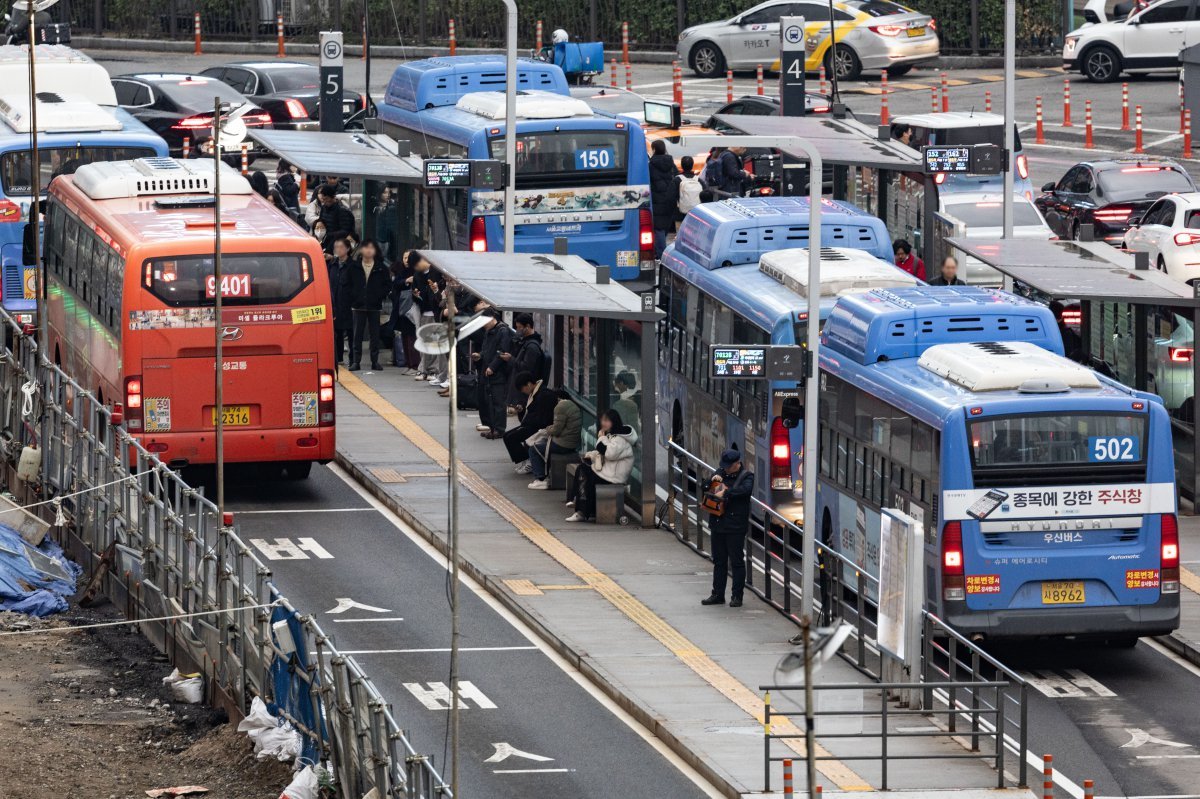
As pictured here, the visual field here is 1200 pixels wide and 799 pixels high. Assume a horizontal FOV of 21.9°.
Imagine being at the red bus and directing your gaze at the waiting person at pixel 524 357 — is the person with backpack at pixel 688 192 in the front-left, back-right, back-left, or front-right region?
front-left

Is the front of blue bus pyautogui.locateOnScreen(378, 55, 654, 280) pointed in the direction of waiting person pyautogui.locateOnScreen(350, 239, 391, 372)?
no

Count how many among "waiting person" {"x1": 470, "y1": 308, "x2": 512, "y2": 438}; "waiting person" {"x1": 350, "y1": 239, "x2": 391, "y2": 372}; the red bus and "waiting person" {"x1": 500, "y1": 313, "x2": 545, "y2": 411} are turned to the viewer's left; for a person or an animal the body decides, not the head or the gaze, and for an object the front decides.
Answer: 2

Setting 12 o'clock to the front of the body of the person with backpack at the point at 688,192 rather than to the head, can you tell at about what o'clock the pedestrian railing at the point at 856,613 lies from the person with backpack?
The pedestrian railing is roughly at 6 o'clock from the person with backpack.

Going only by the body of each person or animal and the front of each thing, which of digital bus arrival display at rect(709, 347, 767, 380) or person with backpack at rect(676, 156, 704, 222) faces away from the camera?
the person with backpack

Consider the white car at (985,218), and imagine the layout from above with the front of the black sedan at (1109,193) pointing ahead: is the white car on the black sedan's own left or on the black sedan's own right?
on the black sedan's own left

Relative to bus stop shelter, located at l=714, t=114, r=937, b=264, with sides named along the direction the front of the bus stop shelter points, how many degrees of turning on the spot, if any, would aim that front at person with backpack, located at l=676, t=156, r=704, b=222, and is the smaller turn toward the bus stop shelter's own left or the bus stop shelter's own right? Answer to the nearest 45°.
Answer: approximately 45° to the bus stop shelter's own right

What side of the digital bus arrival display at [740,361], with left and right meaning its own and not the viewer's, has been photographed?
front

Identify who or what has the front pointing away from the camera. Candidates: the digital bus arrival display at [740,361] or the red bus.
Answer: the red bus

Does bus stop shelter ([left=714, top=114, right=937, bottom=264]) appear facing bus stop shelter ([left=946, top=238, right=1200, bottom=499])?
no

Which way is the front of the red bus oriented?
away from the camera

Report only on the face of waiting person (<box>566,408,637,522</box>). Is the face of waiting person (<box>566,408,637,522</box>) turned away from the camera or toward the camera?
toward the camera

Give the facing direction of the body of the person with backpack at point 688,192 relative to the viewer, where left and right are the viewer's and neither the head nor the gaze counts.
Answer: facing away from the viewer

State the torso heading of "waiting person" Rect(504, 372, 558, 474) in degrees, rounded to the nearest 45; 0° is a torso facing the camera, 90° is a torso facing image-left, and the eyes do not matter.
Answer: approximately 90°

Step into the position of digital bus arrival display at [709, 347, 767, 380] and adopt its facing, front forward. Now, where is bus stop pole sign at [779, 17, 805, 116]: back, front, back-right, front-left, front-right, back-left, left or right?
back

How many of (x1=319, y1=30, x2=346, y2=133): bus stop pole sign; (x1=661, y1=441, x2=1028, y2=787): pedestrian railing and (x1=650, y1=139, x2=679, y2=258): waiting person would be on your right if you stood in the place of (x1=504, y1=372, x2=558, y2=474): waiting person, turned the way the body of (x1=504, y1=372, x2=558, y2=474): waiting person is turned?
2

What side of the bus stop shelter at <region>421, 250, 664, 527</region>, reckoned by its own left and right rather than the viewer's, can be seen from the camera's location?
left
